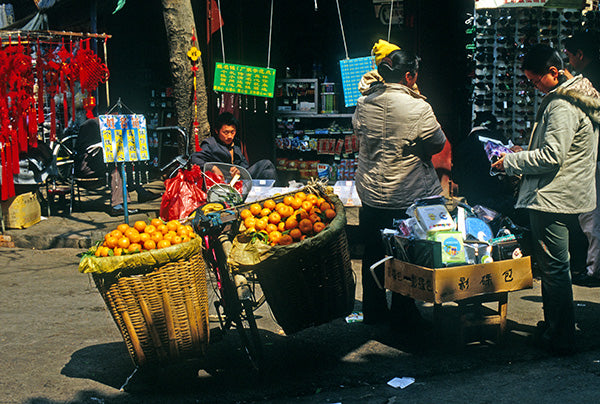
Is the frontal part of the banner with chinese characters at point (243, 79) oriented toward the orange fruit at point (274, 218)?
yes

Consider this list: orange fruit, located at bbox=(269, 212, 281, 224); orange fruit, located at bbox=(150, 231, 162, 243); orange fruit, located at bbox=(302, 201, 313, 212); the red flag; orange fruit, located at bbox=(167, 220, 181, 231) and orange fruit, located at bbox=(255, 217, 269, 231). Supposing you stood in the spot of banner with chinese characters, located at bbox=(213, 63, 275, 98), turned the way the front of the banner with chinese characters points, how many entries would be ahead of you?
5

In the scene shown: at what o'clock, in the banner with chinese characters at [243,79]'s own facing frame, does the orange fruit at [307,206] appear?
The orange fruit is roughly at 12 o'clock from the banner with chinese characters.

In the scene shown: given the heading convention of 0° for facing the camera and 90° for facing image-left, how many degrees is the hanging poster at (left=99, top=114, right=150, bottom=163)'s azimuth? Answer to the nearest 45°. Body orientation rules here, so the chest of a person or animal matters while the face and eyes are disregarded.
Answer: approximately 0°

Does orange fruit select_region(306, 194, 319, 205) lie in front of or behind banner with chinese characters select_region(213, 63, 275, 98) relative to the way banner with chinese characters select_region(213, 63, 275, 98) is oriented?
in front

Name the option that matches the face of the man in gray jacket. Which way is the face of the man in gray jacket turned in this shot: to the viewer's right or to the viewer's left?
to the viewer's left

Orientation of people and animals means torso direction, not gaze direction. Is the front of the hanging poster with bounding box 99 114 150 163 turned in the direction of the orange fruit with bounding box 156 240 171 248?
yes

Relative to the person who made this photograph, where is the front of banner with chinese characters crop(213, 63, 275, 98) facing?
facing the viewer

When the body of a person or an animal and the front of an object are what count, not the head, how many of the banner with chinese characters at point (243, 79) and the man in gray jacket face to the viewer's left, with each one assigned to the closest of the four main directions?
1

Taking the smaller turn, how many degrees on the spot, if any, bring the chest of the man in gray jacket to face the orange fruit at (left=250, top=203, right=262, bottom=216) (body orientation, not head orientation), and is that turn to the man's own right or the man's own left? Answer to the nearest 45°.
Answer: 0° — they already face it

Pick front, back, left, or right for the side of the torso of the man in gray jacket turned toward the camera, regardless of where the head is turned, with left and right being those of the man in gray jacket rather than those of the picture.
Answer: left

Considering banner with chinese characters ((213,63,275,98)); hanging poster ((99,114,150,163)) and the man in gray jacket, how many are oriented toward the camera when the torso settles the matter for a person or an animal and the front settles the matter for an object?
2

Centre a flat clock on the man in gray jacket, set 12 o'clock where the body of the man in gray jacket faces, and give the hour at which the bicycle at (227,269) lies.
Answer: The bicycle is roughly at 11 o'clock from the man in gray jacket.

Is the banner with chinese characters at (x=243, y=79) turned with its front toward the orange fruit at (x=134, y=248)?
yes

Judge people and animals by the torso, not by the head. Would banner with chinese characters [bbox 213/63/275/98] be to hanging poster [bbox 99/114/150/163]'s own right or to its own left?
on its left

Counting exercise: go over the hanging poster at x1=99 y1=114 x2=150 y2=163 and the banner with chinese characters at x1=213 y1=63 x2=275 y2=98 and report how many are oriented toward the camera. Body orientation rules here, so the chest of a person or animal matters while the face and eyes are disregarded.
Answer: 2

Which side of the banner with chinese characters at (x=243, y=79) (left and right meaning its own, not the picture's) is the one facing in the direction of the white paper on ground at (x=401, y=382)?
front
